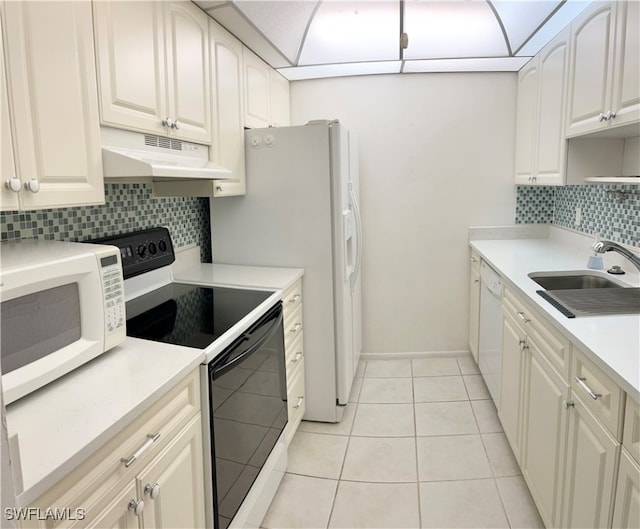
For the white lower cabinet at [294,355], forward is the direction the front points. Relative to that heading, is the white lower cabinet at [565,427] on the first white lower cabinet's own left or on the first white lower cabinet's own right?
on the first white lower cabinet's own right

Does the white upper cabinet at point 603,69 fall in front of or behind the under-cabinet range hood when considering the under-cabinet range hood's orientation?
in front

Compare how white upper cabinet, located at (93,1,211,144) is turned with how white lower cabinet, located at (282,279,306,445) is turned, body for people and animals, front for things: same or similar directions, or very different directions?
same or similar directions

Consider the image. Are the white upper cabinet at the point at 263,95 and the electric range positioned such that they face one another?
no

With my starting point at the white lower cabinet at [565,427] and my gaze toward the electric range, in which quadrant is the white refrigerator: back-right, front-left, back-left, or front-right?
front-right

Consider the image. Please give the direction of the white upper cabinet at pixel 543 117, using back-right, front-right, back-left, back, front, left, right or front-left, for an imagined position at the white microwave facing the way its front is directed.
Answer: front-left

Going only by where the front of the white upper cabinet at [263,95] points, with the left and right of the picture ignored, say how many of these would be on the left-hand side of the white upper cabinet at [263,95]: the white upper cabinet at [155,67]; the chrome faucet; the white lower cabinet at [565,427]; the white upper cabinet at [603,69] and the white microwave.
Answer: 0

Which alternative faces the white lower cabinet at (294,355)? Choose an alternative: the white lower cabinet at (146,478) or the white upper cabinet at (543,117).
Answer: the white upper cabinet

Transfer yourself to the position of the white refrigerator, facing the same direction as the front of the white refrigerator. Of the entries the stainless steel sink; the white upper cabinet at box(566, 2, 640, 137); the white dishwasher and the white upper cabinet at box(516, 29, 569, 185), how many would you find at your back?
0

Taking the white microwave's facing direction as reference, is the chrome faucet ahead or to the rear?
ahead

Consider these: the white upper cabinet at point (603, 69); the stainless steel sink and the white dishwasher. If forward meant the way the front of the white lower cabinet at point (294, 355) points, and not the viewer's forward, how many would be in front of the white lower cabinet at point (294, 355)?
3

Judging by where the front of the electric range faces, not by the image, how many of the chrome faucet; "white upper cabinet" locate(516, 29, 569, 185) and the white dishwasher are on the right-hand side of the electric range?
0

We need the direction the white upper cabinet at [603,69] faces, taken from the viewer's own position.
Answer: facing the viewer and to the left of the viewer

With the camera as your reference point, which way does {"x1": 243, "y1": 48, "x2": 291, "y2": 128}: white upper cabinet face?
facing to the right of the viewer

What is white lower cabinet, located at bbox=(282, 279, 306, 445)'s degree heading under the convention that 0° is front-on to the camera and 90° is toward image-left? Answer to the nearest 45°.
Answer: approximately 270°

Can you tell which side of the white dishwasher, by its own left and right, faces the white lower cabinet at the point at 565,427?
left

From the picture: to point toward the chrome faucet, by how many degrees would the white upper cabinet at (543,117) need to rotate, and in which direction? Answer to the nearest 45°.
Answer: approximately 45° to its left

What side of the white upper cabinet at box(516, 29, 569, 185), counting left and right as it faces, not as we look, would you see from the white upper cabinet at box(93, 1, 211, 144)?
front

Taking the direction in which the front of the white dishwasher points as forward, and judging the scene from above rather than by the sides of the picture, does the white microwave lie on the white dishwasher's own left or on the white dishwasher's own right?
on the white dishwasher's own left

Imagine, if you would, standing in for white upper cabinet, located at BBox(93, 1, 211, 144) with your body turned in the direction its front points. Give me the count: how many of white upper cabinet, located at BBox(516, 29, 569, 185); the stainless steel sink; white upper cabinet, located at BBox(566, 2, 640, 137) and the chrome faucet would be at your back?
0

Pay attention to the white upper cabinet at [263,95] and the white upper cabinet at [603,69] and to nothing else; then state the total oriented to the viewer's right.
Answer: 1

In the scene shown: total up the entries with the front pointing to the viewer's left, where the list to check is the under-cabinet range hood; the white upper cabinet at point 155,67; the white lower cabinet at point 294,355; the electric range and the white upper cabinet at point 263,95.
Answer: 0

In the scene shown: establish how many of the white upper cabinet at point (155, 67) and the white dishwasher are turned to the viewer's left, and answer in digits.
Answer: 1
